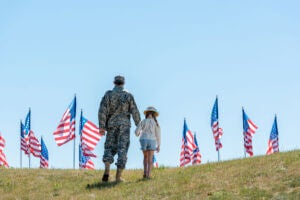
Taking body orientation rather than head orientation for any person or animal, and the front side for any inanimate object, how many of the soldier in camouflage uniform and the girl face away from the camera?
2

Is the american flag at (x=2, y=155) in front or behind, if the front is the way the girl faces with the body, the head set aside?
in front

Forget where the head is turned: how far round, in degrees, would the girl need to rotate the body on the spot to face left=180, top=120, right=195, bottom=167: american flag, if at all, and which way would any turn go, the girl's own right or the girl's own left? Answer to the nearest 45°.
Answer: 0° — they already face it

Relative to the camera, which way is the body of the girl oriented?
away from the camera

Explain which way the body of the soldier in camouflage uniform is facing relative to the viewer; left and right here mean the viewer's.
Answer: facing away from the viewer

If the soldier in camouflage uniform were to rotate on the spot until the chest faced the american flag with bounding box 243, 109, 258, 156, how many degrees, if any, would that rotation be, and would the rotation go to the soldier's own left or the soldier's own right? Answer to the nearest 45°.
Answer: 0° — they already face it
